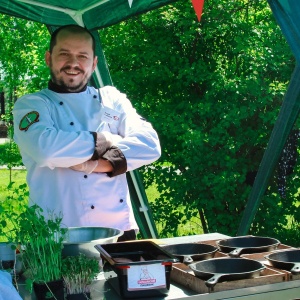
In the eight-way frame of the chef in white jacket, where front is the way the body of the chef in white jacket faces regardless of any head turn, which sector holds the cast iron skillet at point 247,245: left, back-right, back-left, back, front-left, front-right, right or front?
front

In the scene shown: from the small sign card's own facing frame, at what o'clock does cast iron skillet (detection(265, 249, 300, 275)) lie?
The cast iron skillet is roughly at 8 o'clock from the small sign card.

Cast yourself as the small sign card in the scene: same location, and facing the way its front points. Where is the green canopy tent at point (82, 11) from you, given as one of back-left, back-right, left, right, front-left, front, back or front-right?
back

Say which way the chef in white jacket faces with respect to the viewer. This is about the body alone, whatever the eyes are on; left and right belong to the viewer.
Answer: facing the viewer and to the right of the viewer

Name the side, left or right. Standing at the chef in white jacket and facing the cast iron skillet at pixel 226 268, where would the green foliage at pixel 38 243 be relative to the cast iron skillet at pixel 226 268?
right

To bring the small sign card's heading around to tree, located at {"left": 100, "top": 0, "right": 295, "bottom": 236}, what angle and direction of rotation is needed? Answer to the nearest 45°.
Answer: approximately 180°

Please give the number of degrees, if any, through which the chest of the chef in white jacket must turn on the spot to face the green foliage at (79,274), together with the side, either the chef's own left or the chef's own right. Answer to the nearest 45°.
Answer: approximately 45° to the chef's own right

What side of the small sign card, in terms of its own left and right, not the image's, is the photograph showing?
front

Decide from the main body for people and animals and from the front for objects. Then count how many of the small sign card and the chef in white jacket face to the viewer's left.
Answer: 0

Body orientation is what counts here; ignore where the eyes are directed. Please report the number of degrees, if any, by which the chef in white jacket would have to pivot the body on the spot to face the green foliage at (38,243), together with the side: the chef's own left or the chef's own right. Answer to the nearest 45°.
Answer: approximately 45° to the chef's own right

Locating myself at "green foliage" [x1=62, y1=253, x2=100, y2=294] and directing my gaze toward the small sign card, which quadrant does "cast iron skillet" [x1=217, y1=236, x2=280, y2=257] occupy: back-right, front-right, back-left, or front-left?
front-left
